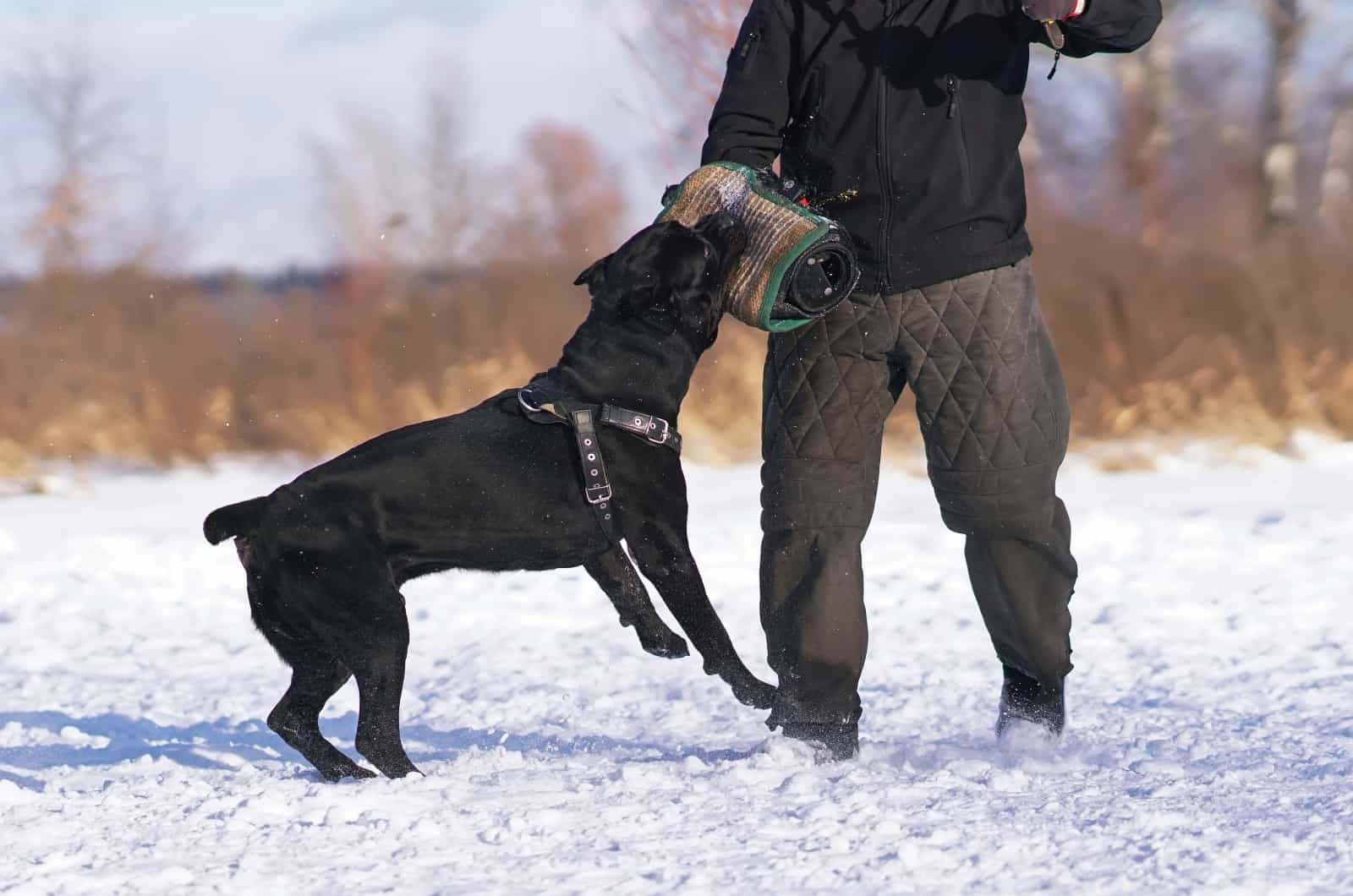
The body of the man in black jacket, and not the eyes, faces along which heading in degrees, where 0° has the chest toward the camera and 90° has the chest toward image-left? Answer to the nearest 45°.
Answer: approximately 0°

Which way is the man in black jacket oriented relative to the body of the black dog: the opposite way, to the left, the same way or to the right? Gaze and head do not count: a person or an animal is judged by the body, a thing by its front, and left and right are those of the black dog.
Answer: to the right

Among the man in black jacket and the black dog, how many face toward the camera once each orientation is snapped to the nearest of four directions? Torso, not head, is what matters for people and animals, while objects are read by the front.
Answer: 1

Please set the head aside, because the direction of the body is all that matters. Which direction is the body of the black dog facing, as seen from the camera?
to the viewer's right

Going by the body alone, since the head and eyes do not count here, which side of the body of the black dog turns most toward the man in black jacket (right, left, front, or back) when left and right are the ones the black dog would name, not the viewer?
front
